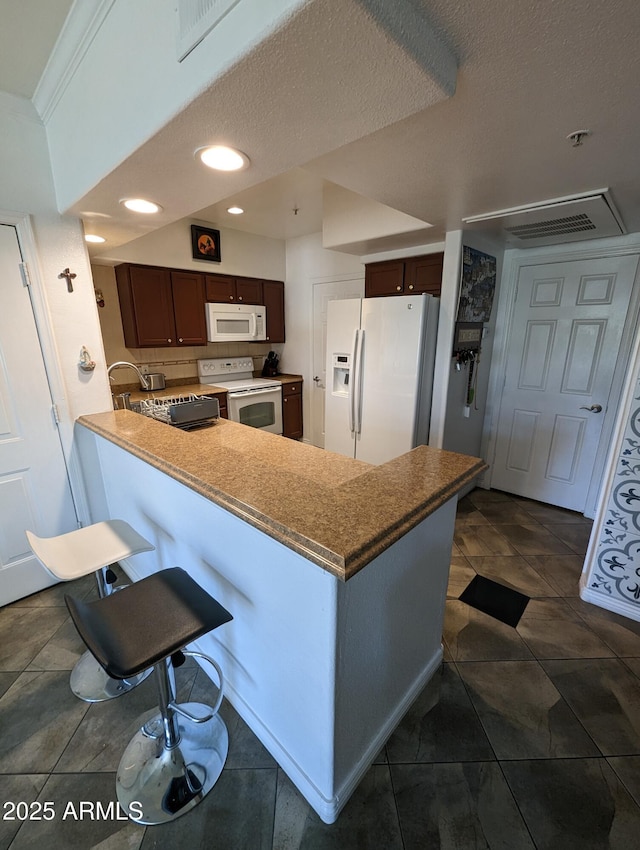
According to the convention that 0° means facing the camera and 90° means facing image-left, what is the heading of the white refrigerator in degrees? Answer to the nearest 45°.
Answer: approximately 45°

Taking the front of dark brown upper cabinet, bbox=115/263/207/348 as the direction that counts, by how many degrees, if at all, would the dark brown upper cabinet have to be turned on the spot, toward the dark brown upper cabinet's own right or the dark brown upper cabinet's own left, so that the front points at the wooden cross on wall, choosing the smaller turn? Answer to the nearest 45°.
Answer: approximately 45° to the dark brown upper cabinet's own right

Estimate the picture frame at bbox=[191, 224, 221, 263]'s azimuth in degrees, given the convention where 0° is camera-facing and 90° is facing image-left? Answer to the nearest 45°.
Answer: approximately 315°

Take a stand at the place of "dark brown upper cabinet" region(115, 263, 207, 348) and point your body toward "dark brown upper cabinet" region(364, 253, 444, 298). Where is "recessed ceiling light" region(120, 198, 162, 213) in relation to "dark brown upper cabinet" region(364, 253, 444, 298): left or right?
right

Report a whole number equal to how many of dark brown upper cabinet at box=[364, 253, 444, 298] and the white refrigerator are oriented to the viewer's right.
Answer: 0

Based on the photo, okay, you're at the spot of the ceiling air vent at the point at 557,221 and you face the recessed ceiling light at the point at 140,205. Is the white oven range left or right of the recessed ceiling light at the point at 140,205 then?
right

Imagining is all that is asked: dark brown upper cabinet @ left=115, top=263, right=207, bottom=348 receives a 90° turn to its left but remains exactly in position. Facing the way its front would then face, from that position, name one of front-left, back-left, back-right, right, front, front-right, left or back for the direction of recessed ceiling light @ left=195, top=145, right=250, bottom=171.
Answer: back-right

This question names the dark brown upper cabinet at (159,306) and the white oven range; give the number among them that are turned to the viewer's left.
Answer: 0

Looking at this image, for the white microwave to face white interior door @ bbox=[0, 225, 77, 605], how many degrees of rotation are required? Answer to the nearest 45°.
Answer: approximately 90° to its right

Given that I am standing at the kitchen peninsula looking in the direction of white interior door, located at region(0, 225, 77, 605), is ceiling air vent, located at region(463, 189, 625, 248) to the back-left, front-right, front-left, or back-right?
back-right
